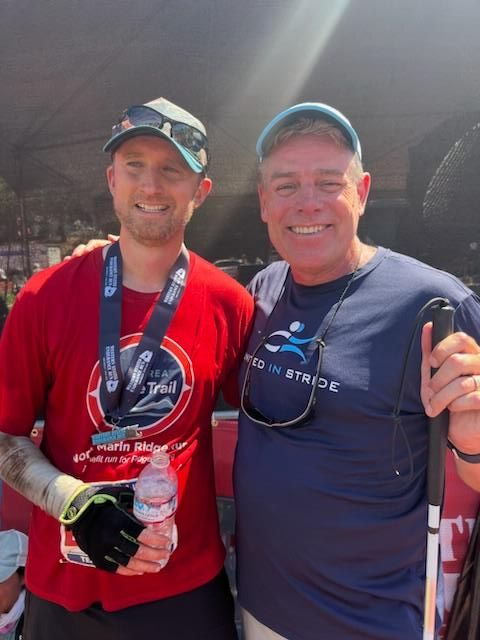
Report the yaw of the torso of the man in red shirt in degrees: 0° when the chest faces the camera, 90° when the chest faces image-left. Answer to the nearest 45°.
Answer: approximately 0°

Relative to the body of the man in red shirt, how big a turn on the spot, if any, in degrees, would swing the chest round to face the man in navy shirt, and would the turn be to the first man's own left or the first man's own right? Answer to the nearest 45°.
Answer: approximately 45° to the first man's own left
